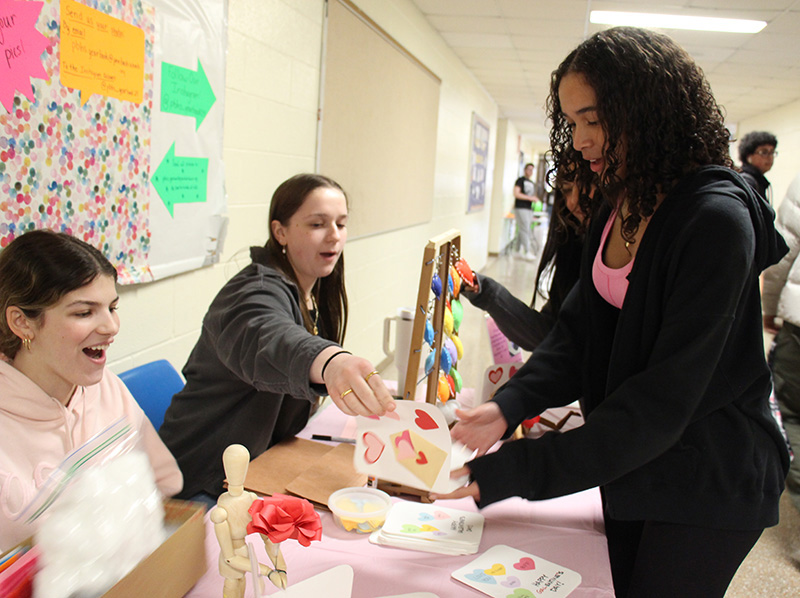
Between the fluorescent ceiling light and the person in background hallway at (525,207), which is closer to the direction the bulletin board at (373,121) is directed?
the fluorescent ceiling light

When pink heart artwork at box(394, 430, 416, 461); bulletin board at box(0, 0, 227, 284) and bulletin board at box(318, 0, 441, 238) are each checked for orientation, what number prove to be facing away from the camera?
0

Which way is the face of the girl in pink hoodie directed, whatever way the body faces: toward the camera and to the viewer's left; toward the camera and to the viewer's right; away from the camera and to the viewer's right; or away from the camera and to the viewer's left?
toward the camera and to the viewer's right

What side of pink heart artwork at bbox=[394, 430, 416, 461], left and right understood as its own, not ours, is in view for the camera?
front

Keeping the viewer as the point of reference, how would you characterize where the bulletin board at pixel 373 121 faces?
facing the viewer and to the right of the viewer

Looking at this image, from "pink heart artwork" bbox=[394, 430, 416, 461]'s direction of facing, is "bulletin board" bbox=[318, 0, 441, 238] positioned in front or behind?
behind

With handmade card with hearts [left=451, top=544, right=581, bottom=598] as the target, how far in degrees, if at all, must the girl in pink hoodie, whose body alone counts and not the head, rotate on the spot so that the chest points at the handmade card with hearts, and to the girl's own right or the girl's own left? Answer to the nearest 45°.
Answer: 0° — they already face it

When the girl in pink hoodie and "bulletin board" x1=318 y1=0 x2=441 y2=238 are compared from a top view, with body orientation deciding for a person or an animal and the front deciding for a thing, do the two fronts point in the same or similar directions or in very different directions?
same or similar directions

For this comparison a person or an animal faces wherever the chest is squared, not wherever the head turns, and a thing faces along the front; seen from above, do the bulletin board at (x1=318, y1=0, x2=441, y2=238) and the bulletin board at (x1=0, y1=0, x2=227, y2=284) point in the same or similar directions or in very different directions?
same or similar directions

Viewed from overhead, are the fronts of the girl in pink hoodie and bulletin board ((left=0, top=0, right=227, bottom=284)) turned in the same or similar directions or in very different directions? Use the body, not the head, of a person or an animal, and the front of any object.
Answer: same or similar directions
